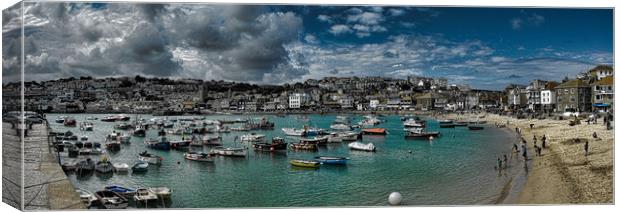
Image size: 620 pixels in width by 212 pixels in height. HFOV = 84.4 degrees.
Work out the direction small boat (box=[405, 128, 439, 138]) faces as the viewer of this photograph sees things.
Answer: facing to the left of the viewer

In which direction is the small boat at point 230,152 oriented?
to the viewer's left

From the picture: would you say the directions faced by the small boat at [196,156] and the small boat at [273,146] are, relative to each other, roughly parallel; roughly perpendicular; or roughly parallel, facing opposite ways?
roughly parallel

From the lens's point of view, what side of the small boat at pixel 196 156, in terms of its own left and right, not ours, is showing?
left

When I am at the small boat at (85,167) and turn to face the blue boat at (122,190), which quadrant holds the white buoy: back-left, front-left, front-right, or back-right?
front-left

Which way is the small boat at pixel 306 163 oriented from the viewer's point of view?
to the viewer's left

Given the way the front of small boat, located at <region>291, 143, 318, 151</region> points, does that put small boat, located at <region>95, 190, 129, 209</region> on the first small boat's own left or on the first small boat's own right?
on the first small boat's own left
